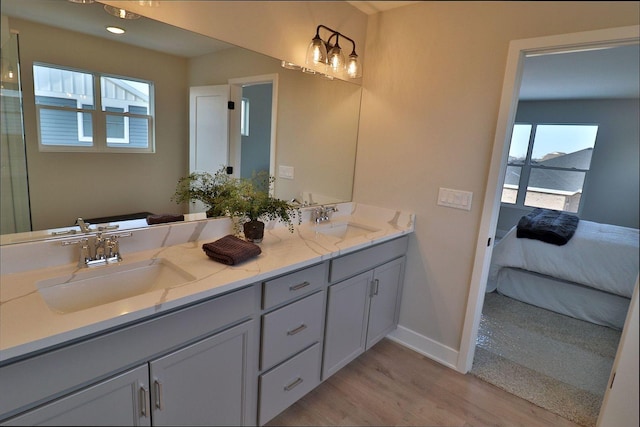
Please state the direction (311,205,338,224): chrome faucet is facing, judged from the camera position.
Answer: facing the viewer and to the right of the viewer

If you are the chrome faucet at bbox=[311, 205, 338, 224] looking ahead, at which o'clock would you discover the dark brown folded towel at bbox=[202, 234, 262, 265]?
The dark brown folded towel is roughly at 2 o'clock from the chrome faucet.

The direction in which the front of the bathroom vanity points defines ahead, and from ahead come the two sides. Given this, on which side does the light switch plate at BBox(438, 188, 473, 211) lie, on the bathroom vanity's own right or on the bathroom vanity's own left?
on the bathroom vanity's own left

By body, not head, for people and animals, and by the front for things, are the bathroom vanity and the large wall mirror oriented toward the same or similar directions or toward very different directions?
same or similar directions

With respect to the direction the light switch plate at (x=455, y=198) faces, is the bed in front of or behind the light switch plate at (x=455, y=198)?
behind

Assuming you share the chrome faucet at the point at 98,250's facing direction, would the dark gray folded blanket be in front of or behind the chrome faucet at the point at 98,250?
in front

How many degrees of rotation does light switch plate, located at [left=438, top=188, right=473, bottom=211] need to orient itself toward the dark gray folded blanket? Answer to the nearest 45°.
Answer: approximately 180°

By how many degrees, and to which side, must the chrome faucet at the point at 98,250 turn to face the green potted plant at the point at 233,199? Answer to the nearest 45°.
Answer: approximately 45° to its left

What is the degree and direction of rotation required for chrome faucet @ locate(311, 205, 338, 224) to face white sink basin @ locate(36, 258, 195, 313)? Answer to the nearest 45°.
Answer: approximately 90° to its right

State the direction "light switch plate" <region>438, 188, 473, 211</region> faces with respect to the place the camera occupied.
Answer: facing the viewer and to the left of the viewer

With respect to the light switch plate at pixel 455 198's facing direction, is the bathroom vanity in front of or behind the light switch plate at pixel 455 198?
in front

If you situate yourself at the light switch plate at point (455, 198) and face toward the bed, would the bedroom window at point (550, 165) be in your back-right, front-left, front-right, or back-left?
front-left
